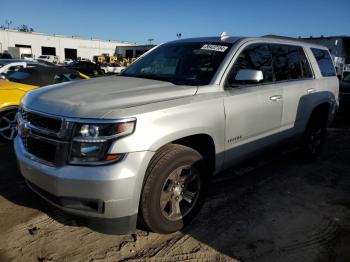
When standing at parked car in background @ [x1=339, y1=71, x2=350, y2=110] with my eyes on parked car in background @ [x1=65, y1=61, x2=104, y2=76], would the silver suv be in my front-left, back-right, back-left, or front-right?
back-left

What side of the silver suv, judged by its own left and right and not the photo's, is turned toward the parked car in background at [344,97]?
back

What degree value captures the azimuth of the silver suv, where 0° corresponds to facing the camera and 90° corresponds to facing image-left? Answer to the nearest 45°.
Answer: approximately 45°

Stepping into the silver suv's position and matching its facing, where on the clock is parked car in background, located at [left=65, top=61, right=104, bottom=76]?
The parked car in background is roughly at 4 o'clock from the silver suv.

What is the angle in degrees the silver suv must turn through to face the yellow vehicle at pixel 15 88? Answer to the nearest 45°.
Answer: approximately 90° to its right
